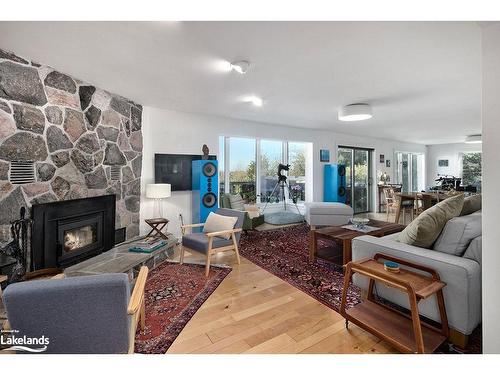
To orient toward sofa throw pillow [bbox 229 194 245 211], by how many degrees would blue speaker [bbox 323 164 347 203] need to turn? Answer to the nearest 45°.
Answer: approximately 90° to its right

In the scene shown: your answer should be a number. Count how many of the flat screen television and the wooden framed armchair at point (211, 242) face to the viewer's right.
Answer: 0

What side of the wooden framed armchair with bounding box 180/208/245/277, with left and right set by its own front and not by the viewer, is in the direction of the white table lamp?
right

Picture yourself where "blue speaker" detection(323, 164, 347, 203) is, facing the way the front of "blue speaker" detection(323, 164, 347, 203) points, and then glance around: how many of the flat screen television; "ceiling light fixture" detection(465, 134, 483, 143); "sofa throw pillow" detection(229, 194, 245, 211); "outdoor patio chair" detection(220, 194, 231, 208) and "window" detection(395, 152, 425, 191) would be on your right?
3

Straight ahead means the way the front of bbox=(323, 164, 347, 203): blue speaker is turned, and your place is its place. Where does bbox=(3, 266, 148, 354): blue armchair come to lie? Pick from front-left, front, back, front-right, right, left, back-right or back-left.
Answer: front-right

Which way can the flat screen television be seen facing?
toward the camera

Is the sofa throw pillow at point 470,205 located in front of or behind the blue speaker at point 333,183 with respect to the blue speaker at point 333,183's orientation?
in front

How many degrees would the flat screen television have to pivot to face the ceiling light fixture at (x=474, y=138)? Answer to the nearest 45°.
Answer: approximately 90° to its left

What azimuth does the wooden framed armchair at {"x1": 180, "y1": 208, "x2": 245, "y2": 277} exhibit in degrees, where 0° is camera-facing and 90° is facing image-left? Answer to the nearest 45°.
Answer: approximately 45°

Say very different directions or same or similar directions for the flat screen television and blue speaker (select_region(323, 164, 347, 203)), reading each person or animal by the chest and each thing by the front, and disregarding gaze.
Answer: same or similar directions

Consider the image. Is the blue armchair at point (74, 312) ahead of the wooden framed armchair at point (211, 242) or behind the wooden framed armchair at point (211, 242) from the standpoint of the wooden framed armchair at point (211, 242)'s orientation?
ahead

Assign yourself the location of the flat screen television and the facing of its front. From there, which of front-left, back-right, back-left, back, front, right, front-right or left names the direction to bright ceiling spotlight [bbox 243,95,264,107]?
front-left

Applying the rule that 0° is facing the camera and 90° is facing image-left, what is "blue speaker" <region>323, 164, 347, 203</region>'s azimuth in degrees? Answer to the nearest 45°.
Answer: approximately 315°
